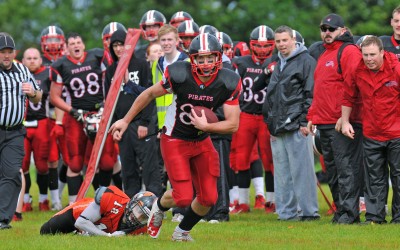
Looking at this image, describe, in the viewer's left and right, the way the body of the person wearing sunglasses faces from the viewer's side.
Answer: facing the viewer and to the left of the viewer

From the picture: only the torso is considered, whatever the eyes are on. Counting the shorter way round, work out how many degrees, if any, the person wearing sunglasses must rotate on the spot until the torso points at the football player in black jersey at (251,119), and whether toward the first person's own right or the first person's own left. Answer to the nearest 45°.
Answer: approximately 90° to the first person's own right

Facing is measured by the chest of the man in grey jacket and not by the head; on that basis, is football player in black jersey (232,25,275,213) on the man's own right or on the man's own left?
on the man's own right

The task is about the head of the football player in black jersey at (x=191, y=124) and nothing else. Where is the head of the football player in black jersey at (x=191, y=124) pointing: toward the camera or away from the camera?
toward the camera

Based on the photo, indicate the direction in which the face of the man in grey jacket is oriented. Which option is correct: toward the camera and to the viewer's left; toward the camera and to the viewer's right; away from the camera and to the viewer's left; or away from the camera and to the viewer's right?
toward the camera and to the viewer's left

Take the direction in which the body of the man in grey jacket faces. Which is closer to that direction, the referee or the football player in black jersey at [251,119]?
the referee

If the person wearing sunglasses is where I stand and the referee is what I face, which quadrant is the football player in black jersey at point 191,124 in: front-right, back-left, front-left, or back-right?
front-left

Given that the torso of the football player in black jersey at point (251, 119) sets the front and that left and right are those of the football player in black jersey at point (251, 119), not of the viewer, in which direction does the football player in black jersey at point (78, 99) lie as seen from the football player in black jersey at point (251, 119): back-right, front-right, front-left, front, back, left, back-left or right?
right

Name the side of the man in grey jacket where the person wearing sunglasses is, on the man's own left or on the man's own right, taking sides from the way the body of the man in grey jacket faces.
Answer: on the man's own left

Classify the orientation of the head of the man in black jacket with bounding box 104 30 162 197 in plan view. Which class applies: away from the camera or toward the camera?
toward the camera

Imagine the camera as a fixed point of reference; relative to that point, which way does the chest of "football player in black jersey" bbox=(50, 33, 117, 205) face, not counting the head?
toward the camera

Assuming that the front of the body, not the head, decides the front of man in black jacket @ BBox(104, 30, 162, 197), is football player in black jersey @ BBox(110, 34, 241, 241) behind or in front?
in front

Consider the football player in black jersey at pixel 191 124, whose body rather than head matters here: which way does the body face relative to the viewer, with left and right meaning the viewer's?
facing the viewer
